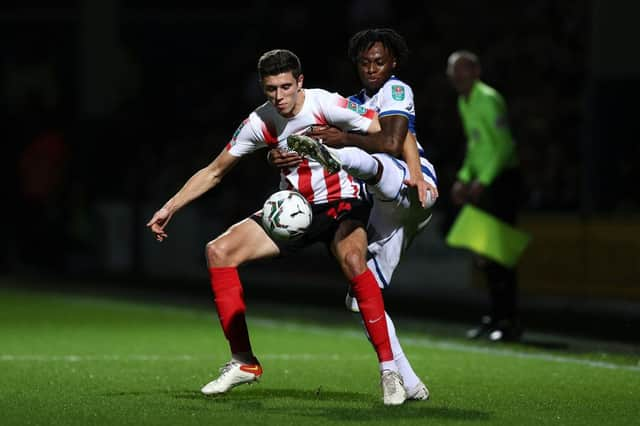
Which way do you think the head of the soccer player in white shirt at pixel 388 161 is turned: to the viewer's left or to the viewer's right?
to the viewer's left

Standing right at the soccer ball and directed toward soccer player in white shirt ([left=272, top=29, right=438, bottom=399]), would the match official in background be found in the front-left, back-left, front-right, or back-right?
front-left

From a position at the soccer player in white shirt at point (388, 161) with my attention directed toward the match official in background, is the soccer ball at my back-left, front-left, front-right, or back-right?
back-left

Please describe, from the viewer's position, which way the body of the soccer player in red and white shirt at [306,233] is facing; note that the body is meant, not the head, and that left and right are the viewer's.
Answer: facing the viewer
